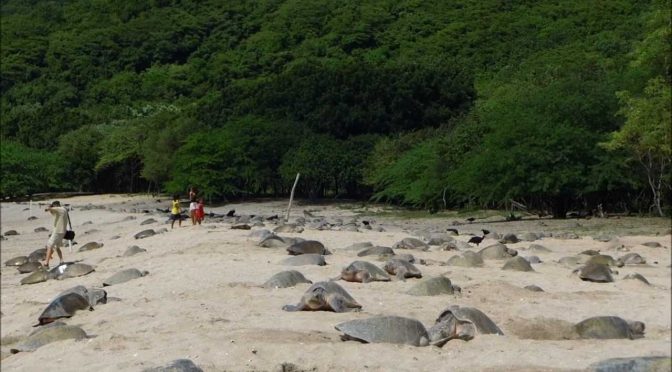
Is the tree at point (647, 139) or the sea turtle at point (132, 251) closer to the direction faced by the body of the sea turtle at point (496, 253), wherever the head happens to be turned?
the tree

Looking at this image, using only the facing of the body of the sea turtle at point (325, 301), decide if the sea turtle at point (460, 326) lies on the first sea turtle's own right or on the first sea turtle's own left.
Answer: on the first sea turtle's own left

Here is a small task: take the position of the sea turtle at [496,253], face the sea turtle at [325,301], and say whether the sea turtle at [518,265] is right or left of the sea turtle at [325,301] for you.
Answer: left

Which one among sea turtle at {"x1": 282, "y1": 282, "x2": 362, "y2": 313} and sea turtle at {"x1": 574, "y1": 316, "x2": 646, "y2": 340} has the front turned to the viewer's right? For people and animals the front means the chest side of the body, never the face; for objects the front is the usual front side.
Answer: sea turtle at {"x1": 574, "y1": 316, "x2": 646, "y2": 340}

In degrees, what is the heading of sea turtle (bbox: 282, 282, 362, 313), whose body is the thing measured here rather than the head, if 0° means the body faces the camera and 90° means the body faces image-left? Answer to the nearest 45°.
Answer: approximately 45°

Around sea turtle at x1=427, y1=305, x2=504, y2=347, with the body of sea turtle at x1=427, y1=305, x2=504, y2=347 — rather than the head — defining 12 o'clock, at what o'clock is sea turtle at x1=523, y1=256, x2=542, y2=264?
sea turtle at x1=523, y1=256, x2=542, y2=264 is roughly at 5 o'clock from sea turtle at x1=427, y1=305, x2=504, y2=347.
